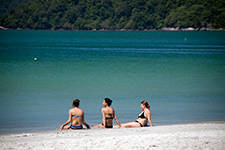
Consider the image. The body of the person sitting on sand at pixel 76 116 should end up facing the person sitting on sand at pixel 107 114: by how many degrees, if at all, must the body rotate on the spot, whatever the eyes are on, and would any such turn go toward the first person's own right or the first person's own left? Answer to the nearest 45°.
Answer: approximately 90° to the first person's own right

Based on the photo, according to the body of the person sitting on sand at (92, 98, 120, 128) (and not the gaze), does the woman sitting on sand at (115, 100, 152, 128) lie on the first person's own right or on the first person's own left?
on the first person's own right

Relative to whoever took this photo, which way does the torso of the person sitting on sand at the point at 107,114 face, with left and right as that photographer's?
facing away from the viewer and to the left of the viewer

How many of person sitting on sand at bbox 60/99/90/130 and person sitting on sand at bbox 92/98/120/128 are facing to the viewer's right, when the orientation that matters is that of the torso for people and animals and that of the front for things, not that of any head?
0

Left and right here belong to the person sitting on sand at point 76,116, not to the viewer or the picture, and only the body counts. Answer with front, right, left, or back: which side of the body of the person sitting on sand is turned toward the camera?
back

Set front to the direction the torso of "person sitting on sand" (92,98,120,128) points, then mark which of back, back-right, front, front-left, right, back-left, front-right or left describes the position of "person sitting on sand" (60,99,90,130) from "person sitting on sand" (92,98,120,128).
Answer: front-left
